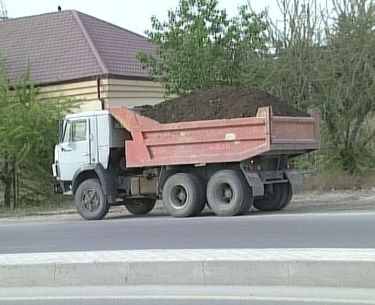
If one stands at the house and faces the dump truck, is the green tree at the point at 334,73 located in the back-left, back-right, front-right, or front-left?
front-left

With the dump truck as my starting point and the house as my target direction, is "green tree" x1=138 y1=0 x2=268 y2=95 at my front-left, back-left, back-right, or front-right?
front-right

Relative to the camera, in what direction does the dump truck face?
facing away from the viewer and to the left of the viewer

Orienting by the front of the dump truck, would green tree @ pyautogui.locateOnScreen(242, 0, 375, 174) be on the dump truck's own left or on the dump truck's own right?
on the dump truck's own right

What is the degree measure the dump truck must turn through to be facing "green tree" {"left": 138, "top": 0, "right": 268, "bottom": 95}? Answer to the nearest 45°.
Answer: approximately 45° to its right

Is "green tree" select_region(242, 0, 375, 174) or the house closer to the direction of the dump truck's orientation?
the house

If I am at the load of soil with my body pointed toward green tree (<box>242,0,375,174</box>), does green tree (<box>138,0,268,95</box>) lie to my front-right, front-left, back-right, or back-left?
front-left

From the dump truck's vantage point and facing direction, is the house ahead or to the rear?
ahead
